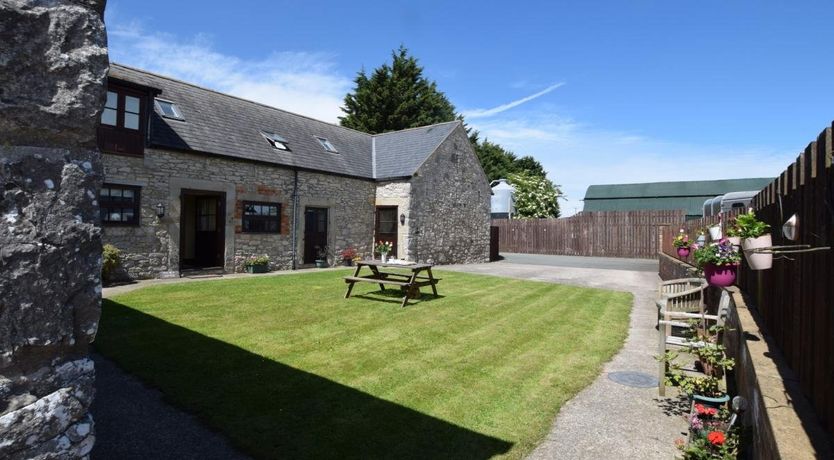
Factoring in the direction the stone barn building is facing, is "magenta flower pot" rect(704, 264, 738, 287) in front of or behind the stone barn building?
in front

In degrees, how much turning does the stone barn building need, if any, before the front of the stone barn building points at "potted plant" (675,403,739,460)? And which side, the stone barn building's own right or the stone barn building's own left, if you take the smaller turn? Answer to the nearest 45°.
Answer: approximately 45° to the stone barn building's own right

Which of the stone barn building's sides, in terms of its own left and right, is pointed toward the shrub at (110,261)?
right

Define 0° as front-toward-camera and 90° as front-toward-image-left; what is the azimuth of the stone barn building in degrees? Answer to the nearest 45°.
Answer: approximately 315°

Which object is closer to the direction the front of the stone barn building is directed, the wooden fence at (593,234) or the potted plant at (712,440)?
the potted plant

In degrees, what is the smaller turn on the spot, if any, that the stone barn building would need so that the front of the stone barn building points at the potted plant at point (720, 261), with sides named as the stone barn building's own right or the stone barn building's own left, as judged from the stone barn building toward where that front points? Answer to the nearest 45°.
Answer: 0° — it already faces it

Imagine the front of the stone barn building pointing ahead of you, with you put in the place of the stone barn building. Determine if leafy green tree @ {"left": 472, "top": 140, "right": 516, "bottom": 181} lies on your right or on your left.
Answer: on your left

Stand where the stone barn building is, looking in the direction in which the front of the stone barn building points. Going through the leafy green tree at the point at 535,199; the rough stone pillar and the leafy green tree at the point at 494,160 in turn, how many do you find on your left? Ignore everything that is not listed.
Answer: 2

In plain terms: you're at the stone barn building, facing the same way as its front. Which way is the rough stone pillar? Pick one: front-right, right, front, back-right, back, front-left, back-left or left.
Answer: front-right

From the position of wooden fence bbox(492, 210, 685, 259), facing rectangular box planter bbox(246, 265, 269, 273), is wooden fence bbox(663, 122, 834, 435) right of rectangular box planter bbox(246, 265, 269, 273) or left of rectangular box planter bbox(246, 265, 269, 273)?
left

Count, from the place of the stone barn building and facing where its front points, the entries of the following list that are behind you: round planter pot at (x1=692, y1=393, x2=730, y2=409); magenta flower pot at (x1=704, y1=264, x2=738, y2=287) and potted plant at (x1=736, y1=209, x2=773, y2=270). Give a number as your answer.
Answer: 0

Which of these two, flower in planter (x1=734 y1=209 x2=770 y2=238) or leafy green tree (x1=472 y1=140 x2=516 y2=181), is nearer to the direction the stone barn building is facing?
the flower in planter

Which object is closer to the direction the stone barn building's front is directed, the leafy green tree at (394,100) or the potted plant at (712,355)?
the potted plant

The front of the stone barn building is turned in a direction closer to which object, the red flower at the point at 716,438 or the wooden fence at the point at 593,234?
the red flower

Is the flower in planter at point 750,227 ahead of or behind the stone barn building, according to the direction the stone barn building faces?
ahead

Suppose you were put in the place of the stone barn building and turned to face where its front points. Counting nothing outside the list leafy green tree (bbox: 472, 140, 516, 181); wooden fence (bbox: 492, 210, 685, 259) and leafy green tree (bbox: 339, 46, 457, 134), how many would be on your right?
0

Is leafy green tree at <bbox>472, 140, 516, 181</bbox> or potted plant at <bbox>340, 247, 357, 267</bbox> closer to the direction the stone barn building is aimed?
the potted plant

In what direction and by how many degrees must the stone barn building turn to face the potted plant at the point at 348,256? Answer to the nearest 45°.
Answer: approximately 45° to its left
